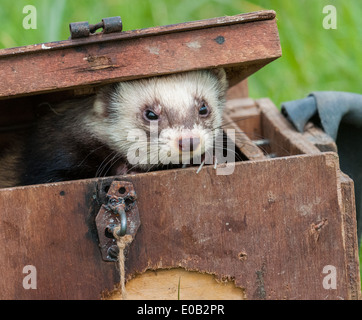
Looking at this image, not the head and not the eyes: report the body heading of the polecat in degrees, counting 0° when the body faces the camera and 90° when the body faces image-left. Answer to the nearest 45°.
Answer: approximately 315°
